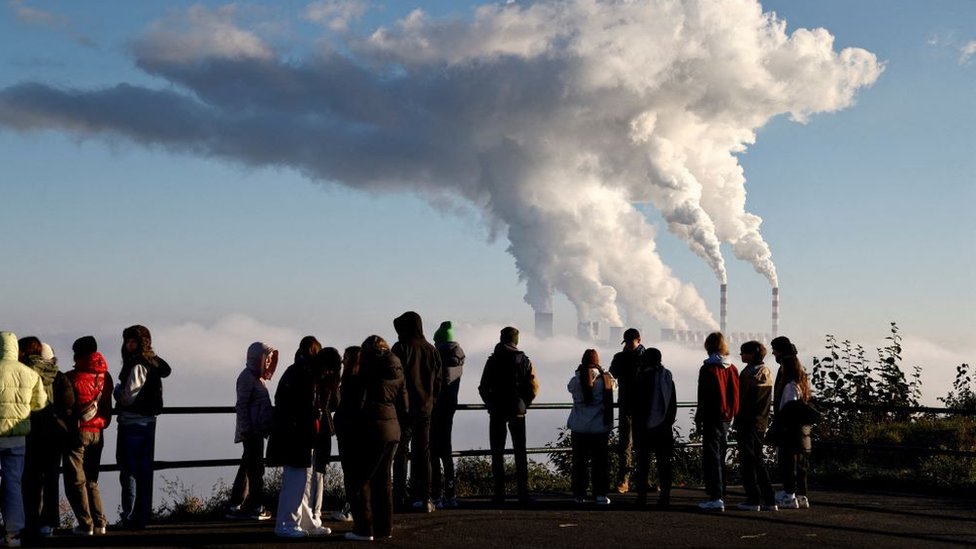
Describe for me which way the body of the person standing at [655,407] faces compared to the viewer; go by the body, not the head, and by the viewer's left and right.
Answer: facing away from the viewer

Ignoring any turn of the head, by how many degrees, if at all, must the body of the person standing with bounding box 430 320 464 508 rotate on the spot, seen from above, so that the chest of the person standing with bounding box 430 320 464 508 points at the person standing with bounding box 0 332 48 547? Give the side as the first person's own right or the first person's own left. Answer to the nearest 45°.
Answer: approximately 90° to the first person's own left

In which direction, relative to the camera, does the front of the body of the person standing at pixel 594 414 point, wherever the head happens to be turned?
away from the camera

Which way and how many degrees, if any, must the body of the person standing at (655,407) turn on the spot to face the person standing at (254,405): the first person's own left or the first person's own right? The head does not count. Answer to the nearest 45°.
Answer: approximately 135° to the first person's own left

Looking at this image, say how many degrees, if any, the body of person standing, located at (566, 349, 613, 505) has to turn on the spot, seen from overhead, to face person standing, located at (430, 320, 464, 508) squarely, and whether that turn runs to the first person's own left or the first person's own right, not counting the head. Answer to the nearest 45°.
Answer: approximately 90° to the first person's own left

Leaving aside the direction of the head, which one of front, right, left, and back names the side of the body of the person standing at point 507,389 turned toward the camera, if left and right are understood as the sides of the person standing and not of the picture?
back

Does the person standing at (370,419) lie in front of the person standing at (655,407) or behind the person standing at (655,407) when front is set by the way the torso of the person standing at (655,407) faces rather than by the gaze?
behind

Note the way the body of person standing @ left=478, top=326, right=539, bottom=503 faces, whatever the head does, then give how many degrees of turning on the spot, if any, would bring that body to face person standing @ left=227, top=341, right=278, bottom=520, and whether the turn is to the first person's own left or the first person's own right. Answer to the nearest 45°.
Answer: approximately 135° to the first person's own left

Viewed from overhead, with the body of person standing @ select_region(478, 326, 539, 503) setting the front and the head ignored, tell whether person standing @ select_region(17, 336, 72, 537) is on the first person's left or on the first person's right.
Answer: on the first person's left

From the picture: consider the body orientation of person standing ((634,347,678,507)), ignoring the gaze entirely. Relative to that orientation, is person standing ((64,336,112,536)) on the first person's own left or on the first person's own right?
on the first person's own left

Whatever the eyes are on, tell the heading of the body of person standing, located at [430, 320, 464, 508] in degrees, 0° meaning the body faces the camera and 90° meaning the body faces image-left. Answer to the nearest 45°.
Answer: approximately 135°

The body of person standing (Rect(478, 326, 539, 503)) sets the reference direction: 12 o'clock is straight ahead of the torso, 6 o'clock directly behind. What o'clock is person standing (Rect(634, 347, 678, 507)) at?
person standing (Rect(634, 347, 678, 507)) is roughly at 3 o'clock from person standing (Rect(478, 326, 539, 503)).

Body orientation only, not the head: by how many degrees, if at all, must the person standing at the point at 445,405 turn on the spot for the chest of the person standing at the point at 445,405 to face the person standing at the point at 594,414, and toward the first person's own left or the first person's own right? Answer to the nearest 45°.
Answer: approximately 135° to the first person's own right

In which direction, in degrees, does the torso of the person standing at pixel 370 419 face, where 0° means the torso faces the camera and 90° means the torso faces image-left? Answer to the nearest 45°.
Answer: approximately 135°
